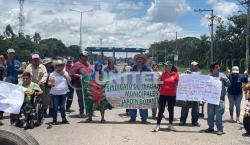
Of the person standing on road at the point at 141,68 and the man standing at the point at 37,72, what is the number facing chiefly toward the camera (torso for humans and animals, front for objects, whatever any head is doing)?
2

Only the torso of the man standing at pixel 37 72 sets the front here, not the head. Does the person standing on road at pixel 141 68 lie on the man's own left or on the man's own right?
on the man's own left

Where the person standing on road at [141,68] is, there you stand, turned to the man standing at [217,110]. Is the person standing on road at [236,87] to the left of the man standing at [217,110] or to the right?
left

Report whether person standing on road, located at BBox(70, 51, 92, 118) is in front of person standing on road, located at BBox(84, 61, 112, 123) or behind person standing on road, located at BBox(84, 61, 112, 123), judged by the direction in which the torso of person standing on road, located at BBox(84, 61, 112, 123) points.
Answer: behind

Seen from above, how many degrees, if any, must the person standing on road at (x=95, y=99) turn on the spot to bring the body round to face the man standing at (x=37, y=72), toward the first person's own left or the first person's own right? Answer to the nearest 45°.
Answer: approximately 135° to the first person's own right

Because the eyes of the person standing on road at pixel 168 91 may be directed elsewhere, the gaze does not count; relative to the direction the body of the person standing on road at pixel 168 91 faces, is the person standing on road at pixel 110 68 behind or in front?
behind
